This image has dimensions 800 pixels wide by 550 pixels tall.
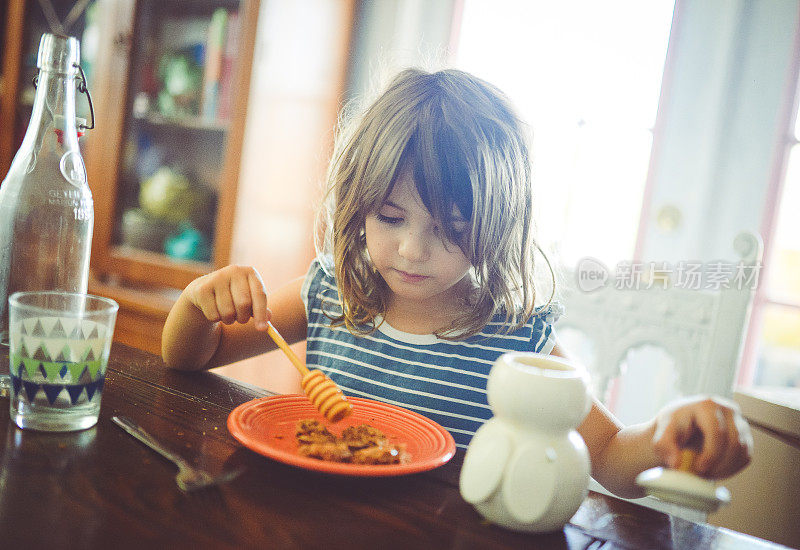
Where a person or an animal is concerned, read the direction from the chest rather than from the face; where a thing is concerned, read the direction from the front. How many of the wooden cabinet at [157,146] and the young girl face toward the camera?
2

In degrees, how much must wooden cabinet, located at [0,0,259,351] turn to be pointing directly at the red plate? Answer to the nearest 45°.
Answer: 0° — it already faces it

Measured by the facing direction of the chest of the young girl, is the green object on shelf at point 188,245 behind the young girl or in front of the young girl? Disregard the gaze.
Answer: behind

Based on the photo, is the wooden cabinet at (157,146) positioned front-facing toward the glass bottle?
yes

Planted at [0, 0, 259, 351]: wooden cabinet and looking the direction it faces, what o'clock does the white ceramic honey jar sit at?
The white ceramic honey jar is roughly at 12 o'clock from the wooden cabinet.
